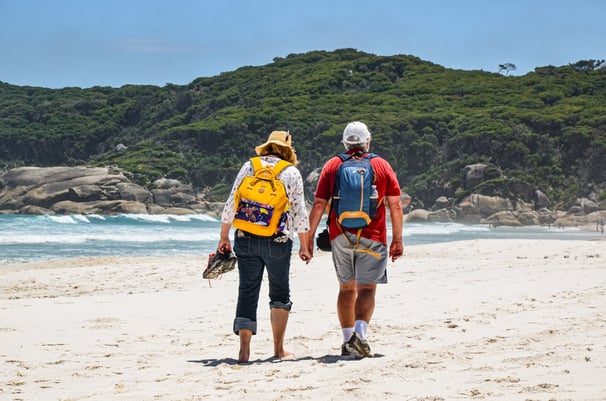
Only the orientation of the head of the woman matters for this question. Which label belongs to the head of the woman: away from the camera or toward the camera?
away from the camera

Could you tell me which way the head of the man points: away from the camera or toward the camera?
away from the camera

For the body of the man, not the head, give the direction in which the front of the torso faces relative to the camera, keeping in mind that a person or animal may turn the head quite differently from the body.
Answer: away from the camera

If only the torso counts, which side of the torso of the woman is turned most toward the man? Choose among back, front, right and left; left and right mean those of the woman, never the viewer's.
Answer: right

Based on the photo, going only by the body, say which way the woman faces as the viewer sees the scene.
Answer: away from the camera

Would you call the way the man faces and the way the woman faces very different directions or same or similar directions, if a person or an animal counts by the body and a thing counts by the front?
same or similar directions

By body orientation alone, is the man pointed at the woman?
no

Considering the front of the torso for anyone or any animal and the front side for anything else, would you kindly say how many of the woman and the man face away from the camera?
2
